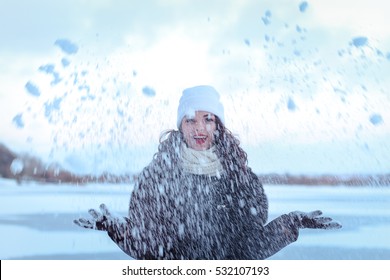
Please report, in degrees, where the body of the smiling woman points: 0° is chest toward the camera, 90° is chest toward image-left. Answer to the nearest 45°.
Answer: approximately 0°
